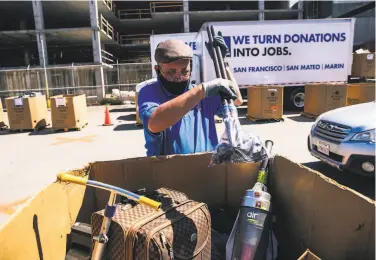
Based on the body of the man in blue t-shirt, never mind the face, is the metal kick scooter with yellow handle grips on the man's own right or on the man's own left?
on the man's own right

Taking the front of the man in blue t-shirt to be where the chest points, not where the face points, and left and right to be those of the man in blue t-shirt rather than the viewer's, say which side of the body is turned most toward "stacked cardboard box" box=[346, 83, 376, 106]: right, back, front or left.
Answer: left

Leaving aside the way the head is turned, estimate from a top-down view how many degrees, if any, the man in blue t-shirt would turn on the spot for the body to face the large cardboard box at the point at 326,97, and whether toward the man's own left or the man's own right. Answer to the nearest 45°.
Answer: approximately 90° to the man's own left

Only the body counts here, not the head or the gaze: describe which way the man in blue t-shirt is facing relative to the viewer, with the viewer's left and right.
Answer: facing the viewer and to the right of the viewer

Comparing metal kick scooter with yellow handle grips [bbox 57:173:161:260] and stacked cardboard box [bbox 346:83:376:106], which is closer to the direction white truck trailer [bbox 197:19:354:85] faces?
the metal kick scooter with yellow handle grips

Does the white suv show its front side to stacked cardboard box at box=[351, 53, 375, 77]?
no

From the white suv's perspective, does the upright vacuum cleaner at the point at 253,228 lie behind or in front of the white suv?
in front

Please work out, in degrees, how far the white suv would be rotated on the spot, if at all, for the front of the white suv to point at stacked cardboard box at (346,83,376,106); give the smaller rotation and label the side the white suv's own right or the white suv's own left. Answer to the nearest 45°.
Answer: approximately 135° to the white suv's own right

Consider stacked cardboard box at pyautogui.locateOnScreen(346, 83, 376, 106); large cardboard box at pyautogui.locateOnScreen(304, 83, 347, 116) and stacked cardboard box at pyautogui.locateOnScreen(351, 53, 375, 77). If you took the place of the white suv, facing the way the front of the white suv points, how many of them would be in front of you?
0

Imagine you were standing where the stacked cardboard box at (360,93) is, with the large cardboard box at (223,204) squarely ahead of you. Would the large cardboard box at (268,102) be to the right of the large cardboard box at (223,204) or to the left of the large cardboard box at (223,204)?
right

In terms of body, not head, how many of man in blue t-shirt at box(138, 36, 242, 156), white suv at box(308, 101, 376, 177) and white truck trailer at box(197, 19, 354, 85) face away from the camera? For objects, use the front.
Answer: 0

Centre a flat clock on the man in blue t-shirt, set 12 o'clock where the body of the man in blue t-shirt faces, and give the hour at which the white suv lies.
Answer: The white suv is roughly at 9 o'clock from the man in blue t-shirt.
